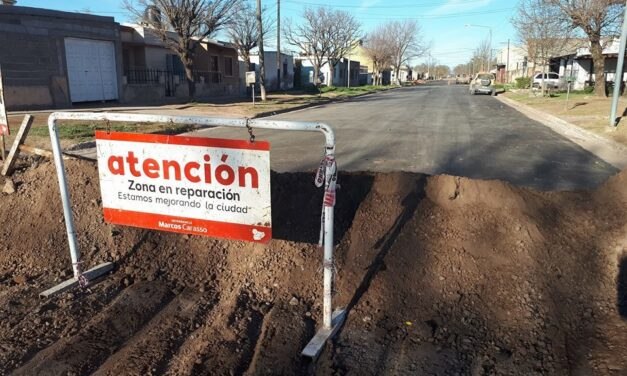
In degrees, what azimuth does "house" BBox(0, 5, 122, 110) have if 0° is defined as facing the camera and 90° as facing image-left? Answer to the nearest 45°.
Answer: approximately 315°

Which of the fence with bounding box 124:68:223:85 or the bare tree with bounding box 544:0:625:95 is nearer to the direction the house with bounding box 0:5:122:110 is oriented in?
the bare tree

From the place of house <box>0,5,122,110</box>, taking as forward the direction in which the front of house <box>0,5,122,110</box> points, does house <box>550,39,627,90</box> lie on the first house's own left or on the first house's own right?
on the first house's own left

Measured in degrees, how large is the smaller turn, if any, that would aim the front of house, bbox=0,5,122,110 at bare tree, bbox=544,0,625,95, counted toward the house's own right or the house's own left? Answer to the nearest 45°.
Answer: approximately 45° to the house's own left

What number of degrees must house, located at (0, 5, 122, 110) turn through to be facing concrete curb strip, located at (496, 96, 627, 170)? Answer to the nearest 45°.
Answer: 0° — it already faces it

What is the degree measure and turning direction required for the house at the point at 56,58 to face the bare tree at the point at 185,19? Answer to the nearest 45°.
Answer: approximately 45° to its left

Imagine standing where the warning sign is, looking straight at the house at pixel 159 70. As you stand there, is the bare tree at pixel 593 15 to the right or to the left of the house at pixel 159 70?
right

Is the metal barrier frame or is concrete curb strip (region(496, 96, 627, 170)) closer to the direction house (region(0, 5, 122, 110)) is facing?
the concrete curb strip

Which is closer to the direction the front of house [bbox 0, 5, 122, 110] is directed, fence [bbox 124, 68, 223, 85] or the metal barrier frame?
the metal barrier frame

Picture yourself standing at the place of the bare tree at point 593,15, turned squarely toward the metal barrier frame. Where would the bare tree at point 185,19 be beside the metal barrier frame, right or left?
right

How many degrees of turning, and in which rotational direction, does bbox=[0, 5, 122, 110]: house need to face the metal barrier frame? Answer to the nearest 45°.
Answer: approximately 45° to its right

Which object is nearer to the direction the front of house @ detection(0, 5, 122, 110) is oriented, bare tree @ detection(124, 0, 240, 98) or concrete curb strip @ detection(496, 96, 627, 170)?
the concrete curb strip
